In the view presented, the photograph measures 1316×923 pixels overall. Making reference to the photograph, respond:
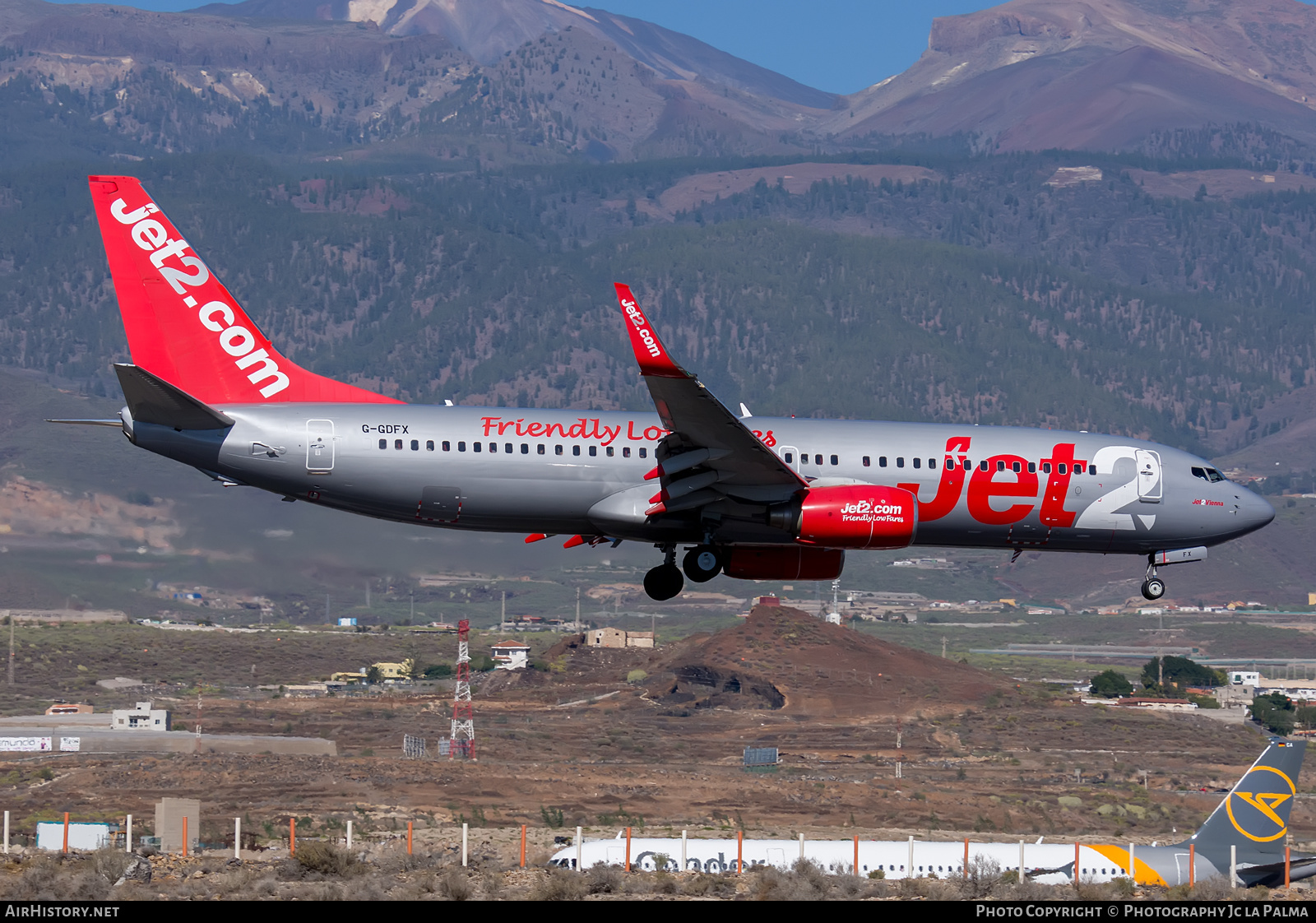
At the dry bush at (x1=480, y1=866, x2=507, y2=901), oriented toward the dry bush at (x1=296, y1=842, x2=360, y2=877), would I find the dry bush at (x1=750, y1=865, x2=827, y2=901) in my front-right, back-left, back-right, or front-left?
back-right

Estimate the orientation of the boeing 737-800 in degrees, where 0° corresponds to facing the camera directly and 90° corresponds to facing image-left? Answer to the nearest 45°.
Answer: approximately 270°

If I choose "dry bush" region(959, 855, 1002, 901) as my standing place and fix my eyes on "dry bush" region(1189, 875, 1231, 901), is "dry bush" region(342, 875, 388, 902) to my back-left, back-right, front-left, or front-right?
back-right

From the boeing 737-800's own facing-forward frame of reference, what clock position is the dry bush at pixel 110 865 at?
The dry bush is roughly at 5 o'clock from the boeing 737-800.
